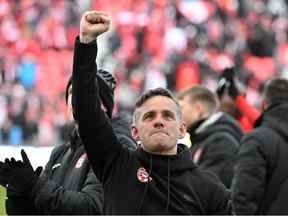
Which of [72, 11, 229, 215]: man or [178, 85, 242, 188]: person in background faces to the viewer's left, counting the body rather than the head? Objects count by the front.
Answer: the person in background

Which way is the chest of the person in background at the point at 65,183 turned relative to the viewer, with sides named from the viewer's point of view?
facing the viewer and to the left of the viewer

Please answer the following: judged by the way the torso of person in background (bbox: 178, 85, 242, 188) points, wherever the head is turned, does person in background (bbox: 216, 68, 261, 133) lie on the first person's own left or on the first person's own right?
on the first person's own right

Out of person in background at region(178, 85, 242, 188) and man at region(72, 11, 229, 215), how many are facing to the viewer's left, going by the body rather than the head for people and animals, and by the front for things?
1

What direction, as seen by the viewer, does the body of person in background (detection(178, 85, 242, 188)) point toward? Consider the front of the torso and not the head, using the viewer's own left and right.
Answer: facing to the left of the viewer

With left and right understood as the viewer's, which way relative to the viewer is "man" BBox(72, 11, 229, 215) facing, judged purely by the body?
facing the viewer

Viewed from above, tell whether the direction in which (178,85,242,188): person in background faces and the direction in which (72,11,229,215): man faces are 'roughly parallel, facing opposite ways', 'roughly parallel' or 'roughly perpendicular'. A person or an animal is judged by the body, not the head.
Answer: roughly perpendicular

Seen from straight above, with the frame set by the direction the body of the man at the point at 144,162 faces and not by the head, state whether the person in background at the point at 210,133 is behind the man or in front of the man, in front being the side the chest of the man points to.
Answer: behind
